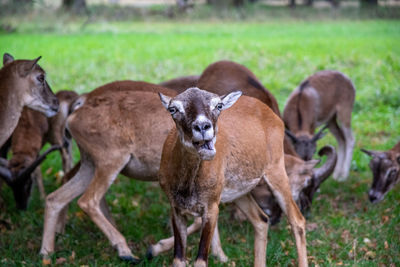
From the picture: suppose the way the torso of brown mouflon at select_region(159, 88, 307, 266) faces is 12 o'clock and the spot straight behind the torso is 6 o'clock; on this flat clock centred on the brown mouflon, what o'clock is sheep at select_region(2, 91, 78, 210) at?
The sheep is roughly at 3 o'clock from the brown mouflon.

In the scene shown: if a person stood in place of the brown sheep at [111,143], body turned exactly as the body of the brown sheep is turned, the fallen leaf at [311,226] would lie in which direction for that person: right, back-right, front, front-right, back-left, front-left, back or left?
front

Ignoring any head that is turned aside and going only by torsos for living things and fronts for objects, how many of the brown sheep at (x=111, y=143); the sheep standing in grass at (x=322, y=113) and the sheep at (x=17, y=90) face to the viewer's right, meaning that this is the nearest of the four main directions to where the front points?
2

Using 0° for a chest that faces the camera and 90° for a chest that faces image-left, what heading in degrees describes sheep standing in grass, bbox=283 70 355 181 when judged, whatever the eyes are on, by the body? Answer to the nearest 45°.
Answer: approximately 45°

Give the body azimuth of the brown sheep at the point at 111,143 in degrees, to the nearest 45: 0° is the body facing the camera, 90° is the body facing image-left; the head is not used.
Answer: approximately 270°

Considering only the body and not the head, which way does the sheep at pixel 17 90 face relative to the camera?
to the viewer's right

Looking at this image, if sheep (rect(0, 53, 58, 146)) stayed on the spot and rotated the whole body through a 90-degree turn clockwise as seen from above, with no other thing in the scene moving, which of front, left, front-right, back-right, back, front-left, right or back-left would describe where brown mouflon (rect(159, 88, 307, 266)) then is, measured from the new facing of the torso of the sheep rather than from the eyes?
front-left

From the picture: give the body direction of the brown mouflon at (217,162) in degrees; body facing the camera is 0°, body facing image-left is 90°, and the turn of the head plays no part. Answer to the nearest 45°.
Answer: approximately 45°

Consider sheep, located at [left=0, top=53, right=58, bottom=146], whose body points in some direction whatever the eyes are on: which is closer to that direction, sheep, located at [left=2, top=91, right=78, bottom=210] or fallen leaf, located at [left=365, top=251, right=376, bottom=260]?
the fallen leaf

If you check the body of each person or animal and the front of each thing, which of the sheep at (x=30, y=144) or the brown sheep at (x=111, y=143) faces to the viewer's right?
the brown sheep
